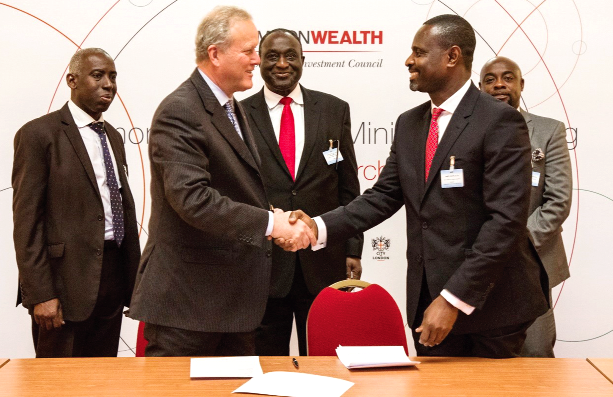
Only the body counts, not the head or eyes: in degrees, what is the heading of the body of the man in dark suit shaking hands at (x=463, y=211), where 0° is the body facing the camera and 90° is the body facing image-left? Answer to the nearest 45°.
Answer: approximately 45°

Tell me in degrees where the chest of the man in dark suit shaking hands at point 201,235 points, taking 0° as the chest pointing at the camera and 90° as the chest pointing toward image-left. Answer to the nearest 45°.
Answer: approximately 270°

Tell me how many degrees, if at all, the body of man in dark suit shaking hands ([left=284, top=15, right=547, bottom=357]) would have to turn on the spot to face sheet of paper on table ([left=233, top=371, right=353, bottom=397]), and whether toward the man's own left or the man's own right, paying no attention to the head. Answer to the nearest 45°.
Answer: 0° — they already face it
